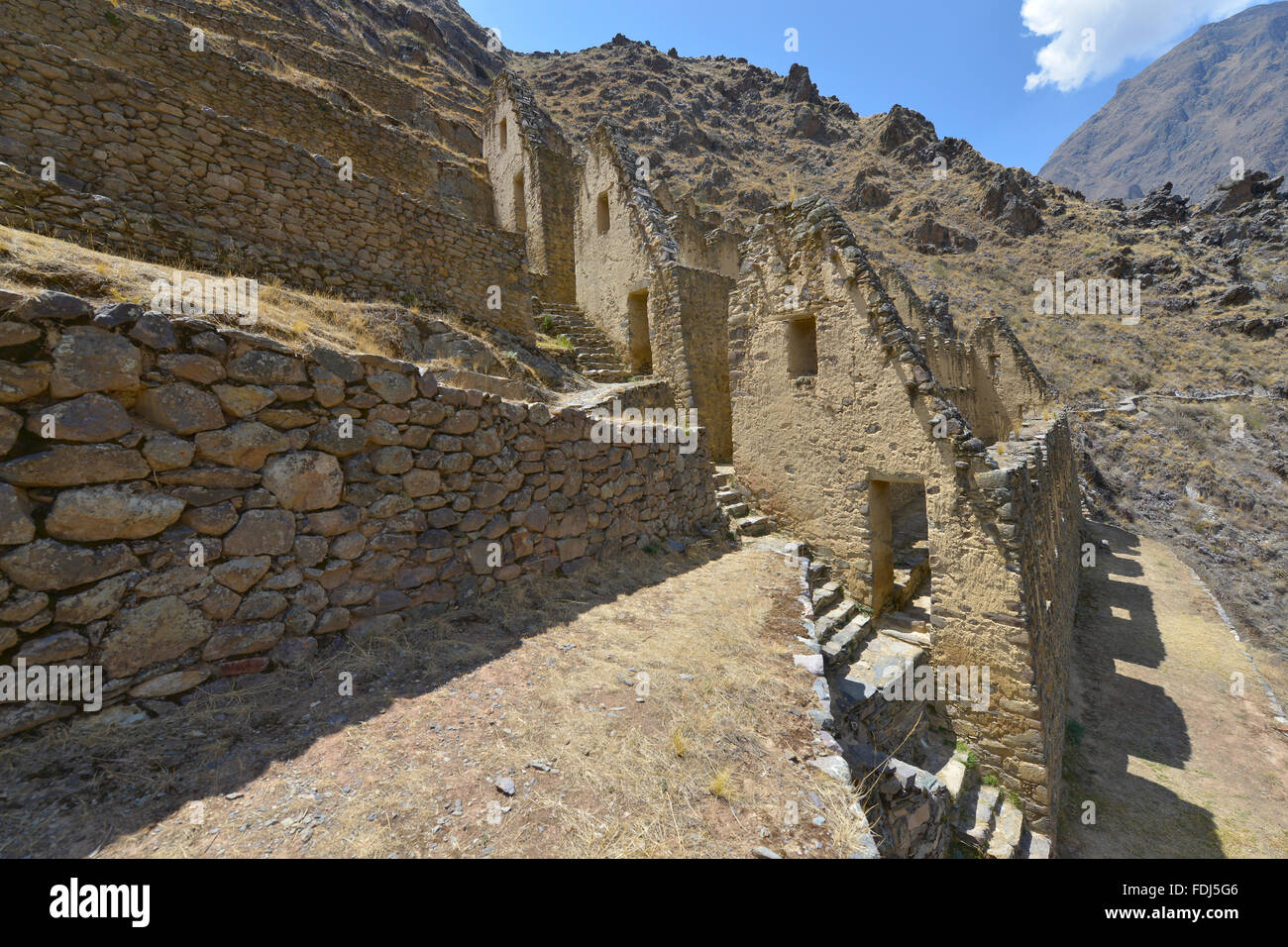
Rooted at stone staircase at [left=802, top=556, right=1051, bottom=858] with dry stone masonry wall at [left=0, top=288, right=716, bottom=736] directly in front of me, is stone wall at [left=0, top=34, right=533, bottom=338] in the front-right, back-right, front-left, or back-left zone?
front-right

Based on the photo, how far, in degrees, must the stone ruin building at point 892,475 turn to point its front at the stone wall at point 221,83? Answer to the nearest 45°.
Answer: approximately 45° to its right

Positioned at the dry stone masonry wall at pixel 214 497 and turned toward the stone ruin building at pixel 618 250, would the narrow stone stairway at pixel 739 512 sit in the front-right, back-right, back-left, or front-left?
front-right

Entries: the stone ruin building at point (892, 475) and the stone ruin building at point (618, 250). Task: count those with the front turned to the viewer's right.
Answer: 0

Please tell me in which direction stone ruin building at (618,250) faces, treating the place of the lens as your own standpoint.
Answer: facing the viewer and to the left of the viewer

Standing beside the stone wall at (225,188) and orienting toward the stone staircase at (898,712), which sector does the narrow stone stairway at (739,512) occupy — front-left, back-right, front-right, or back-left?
front-left

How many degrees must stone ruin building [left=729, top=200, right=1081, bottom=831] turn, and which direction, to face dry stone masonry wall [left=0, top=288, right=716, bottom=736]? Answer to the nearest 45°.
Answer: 0° — it already faces it

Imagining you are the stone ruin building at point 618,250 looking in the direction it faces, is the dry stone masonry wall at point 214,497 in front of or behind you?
in front

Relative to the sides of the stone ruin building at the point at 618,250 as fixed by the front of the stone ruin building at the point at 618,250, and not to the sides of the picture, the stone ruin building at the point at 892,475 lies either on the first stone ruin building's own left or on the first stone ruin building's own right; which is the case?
on the first stone ruin building's own left

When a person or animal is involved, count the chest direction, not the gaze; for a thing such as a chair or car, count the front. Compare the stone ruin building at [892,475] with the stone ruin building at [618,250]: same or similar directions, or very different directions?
same or similar directions

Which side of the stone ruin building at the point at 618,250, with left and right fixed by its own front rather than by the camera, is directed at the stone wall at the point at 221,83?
front

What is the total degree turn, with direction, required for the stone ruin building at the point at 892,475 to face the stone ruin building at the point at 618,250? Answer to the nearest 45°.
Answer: approximately 90° to its right
